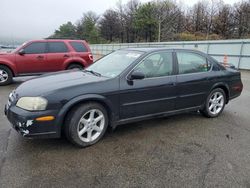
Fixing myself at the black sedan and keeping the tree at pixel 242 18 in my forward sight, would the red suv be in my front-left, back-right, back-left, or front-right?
front-left

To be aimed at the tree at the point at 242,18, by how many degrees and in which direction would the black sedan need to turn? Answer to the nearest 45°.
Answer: approximately 180°

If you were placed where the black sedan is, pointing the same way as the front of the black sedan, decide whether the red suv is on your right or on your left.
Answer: on your right

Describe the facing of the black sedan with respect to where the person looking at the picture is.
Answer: facing the viewer and to the left of the viewer

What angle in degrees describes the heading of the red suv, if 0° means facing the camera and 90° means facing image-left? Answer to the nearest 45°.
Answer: approximately 90°

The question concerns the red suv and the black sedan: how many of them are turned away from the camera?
0

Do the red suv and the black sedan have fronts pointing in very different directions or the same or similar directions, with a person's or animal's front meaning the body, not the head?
same or similar directions

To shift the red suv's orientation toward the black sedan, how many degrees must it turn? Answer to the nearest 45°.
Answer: approximately 90° to its left

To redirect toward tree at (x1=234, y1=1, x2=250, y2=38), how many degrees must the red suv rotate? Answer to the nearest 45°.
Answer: approximately 135° to its right

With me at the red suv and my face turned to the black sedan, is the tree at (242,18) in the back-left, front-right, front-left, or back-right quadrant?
back-left
